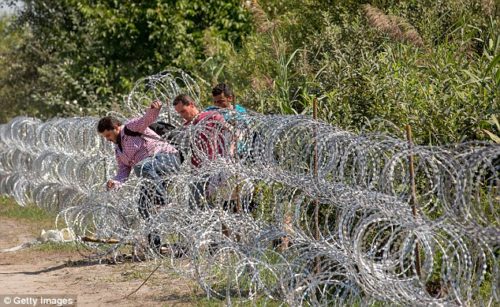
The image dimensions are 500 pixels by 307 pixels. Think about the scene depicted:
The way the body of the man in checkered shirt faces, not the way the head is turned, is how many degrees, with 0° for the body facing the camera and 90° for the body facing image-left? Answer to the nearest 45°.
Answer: approximately 45°
